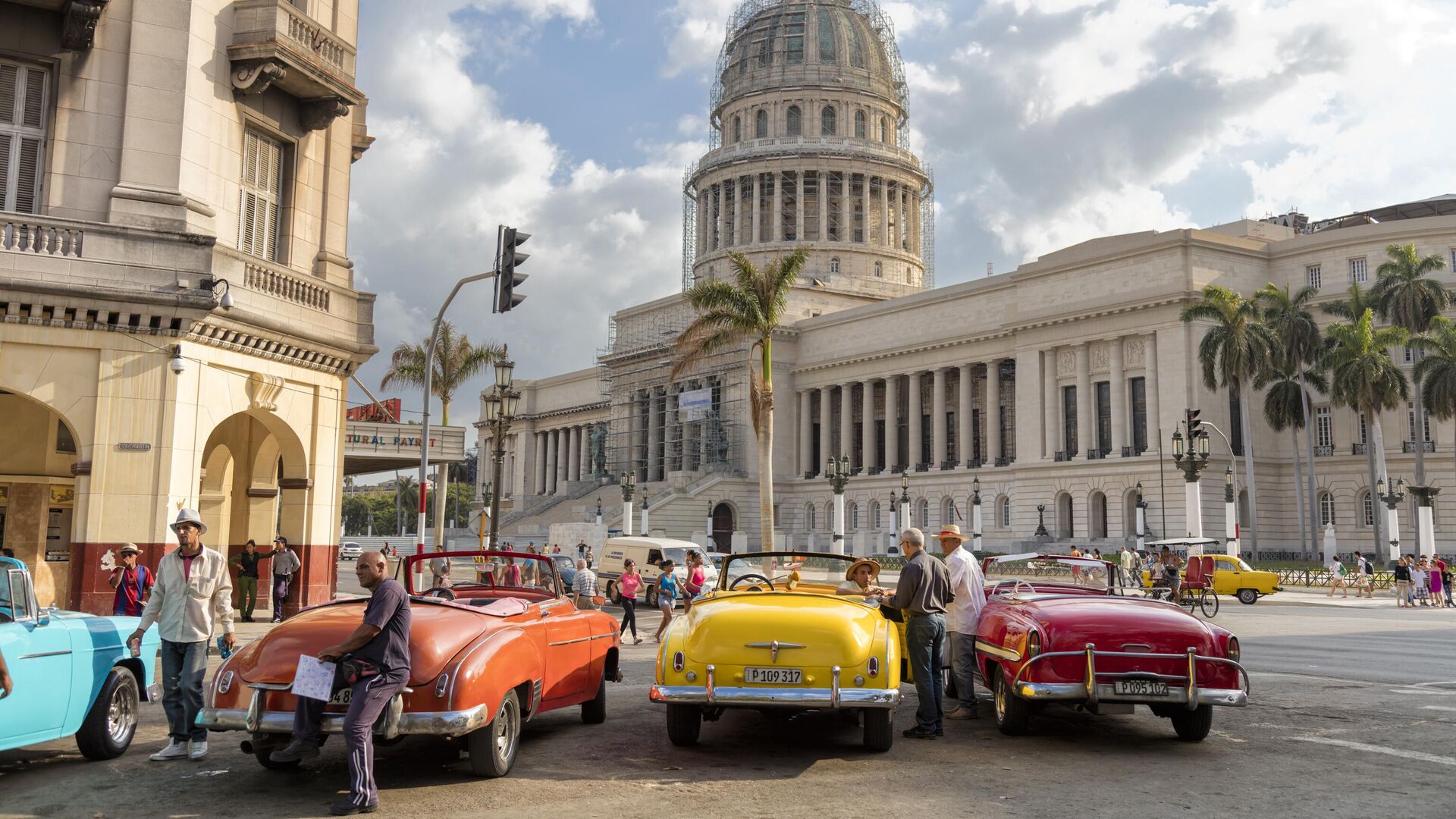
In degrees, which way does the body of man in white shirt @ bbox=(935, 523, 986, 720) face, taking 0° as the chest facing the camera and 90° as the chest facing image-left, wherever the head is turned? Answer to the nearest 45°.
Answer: approximately 90°

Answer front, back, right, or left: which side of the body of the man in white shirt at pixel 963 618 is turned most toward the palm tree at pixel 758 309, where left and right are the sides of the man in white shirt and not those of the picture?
right

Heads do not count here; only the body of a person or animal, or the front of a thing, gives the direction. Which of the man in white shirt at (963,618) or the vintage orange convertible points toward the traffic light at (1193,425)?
the vintage orange convertible

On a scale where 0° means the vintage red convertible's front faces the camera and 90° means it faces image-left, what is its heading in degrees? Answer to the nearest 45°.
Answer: approximately 135°

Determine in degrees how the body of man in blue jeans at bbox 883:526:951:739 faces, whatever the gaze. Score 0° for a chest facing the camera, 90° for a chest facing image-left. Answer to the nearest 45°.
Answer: approximately 135°

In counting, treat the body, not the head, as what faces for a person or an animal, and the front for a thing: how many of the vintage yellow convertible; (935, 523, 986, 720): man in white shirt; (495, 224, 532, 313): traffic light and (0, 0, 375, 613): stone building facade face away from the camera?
1

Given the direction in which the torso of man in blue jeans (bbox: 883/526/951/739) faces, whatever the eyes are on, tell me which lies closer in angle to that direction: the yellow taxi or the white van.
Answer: the white van

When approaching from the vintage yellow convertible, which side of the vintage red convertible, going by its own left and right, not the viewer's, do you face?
left

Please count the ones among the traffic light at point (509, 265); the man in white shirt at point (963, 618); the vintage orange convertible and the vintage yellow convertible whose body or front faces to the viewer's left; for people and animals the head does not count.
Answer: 1

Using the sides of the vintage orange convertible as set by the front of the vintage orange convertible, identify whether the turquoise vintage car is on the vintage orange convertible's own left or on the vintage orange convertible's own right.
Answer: on the vintage orange convertible's own left

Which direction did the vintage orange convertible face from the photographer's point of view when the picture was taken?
facing away from the viewer and to the right of the viewer
